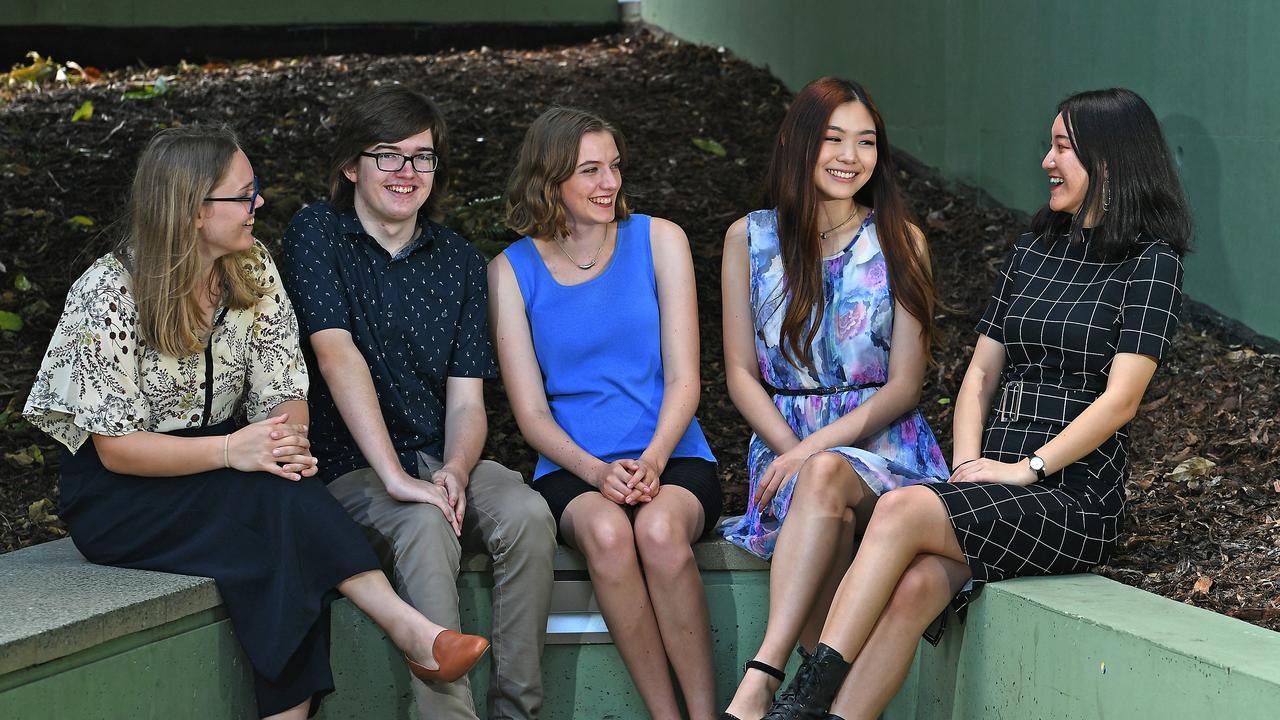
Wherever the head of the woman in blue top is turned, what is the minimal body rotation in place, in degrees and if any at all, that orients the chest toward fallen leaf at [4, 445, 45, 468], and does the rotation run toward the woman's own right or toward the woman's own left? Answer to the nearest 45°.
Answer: approximately 90° to the woman's own right

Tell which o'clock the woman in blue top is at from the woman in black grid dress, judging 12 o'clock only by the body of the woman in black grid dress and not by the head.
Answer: The woman in blue top is roughly at 2 o'clock from the woman in black grid dress.

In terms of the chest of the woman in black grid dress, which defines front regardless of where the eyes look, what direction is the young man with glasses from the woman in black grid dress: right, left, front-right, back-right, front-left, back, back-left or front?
front-right

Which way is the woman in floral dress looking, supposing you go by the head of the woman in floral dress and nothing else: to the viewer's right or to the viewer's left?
to the viewer's right

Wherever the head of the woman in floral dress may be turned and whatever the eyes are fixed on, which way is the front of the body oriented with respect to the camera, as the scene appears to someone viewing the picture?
toward the camera

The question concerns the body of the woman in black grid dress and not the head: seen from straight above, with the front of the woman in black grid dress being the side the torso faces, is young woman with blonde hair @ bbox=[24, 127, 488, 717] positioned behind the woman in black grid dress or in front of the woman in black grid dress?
in front

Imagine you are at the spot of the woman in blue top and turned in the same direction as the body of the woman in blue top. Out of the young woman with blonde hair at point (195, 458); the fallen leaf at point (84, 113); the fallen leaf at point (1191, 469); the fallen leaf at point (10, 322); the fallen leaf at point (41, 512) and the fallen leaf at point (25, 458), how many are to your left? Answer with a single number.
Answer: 1

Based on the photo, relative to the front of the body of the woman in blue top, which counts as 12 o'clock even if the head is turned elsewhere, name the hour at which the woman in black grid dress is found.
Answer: The woman in black grid dress is roughly at 10 o'clock from the woman in blue top.

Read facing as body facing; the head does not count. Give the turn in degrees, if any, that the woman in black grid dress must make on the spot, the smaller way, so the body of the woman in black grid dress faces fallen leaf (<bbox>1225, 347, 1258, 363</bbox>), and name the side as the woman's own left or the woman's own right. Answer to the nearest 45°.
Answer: approximately 180°

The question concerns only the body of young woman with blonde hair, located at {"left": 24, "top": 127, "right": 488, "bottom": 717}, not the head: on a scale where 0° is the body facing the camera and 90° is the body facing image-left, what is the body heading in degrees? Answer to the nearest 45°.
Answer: approximately 315°

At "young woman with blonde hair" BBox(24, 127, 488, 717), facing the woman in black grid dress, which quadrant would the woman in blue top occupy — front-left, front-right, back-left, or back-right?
front-left

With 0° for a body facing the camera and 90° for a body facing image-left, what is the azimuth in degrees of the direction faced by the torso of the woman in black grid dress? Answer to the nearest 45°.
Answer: approximately 45°

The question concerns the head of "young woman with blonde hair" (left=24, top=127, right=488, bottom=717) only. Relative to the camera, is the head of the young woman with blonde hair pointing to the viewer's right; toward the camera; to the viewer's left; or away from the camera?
to the viewer's right

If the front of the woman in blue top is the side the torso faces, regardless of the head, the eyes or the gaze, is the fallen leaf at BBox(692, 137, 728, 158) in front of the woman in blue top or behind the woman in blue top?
behind

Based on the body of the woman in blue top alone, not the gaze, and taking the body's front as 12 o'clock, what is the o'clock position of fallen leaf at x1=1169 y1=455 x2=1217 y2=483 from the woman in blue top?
The fallen leaf is roughly at 9 o'clock from the woman in blue top.

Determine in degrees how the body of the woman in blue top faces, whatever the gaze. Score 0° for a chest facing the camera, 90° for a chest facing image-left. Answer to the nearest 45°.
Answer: approximately 0°
